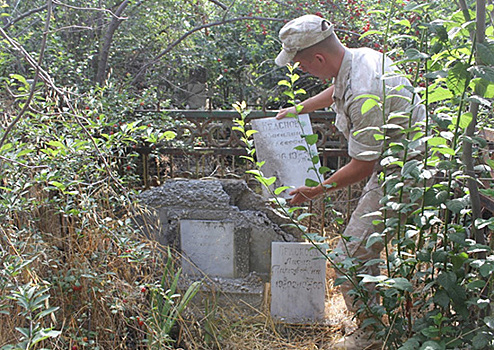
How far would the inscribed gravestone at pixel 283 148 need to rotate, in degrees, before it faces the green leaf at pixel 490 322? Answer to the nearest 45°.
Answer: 0° — it already faces it

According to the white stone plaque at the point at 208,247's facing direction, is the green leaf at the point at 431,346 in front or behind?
in front

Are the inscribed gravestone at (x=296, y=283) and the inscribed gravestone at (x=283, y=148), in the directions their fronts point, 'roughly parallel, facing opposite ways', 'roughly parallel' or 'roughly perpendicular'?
roughly parallel

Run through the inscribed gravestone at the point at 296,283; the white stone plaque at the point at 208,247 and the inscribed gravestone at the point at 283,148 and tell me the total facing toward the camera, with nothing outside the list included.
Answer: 3

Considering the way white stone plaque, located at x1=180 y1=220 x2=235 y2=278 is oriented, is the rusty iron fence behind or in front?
behind

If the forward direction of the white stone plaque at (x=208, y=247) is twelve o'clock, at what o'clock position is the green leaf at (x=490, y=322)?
The green leaf is roughly at 11 o'clock from the white stone plaque.

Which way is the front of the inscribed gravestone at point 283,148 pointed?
toward the camera

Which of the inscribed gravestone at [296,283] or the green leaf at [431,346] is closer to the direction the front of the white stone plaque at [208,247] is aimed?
the green leaf

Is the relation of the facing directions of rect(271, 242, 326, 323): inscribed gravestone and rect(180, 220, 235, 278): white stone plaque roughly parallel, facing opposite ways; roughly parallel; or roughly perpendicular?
roughly parallel

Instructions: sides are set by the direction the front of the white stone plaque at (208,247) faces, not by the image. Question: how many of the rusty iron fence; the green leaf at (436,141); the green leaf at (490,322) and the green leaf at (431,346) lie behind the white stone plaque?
1

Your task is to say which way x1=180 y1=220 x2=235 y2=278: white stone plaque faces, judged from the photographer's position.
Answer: facing the viewer
